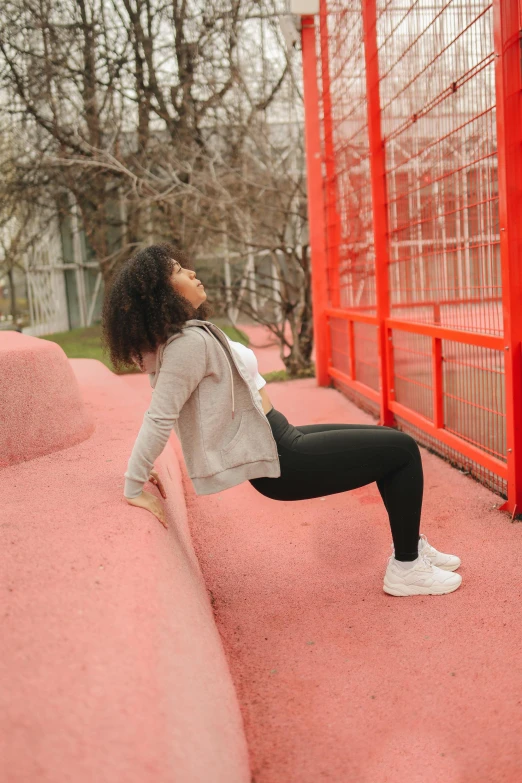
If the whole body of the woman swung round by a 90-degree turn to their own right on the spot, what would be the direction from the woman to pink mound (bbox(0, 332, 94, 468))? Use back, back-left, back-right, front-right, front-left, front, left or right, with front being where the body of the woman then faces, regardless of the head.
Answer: back-right

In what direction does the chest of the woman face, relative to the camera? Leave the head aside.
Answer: to the viewer's right

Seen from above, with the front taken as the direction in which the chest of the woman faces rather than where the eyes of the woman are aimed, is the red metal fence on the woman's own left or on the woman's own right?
on the woman's own left

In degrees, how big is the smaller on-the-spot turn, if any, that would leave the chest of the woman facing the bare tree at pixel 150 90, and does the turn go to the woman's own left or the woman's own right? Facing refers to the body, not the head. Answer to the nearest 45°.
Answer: approximately 90° to the woman's own left

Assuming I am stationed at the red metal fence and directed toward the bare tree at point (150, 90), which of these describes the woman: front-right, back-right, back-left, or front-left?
back-left

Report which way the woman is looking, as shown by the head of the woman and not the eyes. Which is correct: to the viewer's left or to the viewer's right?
to the viewer's right
